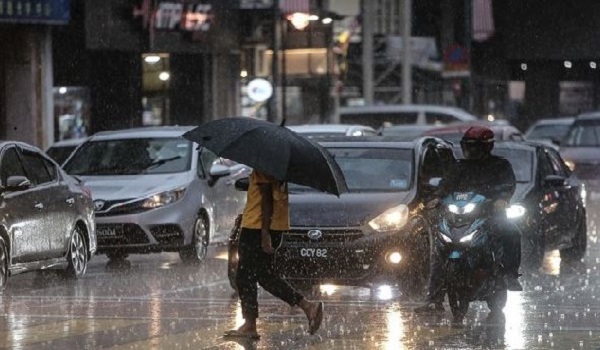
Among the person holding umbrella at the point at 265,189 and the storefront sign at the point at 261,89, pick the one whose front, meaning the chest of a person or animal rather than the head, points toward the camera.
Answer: the storefront sign

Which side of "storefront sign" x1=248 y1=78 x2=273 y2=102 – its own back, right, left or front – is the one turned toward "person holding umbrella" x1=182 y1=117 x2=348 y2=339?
front

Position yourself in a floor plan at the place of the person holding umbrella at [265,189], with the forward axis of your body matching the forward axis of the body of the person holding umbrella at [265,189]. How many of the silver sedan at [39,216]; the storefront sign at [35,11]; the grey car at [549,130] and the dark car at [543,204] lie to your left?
0

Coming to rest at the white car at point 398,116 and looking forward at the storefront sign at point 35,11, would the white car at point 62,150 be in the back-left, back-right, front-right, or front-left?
front-left

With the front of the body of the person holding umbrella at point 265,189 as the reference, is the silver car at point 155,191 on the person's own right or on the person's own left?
on the person's own right

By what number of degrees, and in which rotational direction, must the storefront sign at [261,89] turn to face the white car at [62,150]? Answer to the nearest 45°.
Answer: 0° — it already faces it

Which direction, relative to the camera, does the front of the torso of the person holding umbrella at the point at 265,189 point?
to the viewer's left

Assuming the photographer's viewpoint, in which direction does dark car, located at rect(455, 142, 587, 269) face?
facing the viewer and to the left of the viewer

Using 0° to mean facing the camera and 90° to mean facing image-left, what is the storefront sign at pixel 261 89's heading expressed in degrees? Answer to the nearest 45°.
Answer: approximately 0°

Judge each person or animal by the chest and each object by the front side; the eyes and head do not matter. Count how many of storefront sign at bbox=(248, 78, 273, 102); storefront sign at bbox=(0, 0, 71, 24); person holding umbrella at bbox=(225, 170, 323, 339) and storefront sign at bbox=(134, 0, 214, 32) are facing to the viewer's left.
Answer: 1

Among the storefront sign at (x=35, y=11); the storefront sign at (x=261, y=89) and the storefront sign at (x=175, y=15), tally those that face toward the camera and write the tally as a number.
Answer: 3

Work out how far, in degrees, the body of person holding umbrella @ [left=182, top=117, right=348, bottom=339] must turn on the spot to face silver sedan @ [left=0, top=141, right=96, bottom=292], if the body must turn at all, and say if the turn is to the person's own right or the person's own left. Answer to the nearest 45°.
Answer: approximately 45° to the person's own right

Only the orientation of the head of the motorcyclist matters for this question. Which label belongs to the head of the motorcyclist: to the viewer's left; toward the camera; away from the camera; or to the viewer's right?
toward the camera

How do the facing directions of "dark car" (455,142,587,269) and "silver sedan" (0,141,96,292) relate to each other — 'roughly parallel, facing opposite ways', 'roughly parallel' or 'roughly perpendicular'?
roughly parallel

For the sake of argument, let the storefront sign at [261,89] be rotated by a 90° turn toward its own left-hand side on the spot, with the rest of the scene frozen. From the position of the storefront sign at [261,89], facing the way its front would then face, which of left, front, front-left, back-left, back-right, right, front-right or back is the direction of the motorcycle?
right
